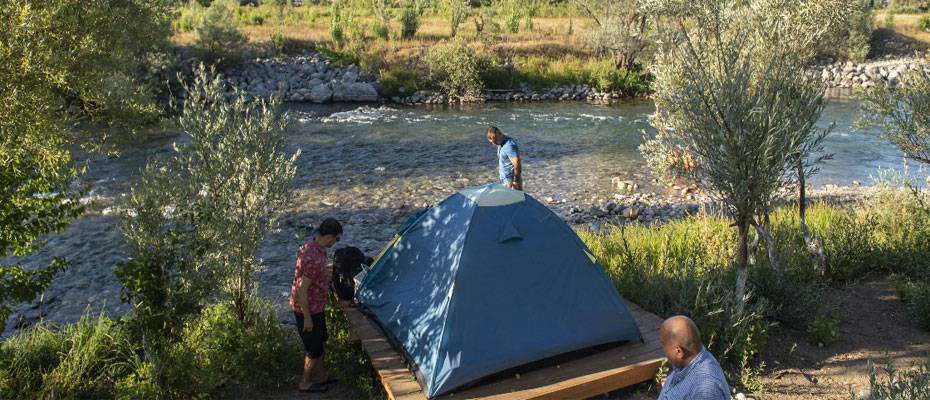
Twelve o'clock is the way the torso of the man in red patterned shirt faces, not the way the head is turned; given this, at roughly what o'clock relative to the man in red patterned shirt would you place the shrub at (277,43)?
The shrub is roughly at 9 o'clock from the man in red patterned shirt.

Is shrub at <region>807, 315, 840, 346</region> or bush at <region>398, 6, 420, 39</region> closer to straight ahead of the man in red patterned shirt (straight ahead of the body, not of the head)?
the shrub

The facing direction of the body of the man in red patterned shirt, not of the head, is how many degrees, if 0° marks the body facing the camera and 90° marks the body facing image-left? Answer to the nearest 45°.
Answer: approximately 270°

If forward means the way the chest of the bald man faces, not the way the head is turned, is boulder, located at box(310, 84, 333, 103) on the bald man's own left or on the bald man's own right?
on the bald man's own right

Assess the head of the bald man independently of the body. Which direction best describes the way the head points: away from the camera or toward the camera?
away from the camera

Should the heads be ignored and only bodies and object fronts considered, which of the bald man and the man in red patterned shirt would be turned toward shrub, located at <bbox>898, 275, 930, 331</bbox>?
the man in red patterned shirt

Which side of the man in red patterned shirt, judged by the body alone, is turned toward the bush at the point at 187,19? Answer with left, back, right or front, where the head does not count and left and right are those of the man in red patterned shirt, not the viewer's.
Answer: left

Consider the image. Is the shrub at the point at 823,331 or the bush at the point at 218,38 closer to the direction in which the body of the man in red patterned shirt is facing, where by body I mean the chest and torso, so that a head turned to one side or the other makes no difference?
the shrub

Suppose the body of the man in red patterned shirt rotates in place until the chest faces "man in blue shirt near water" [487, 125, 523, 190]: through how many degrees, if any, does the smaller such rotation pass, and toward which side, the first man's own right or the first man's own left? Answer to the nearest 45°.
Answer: approximately 45° to the first man's own left

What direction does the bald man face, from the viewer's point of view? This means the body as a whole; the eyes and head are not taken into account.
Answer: to the viewer's left

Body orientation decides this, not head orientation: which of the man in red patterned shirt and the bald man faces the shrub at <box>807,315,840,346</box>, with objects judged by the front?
the man in red patterned shirt

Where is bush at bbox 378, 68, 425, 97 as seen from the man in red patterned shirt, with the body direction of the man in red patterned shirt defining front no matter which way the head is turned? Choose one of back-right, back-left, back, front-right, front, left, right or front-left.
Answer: left

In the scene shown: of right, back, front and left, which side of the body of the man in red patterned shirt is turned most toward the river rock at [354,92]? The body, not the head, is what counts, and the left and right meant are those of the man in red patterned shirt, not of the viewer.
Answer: left

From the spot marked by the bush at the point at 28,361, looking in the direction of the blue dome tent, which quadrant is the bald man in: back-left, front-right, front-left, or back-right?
front-right

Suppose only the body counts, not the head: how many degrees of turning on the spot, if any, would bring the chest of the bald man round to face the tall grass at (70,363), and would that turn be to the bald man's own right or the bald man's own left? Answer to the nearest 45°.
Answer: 0° — they already face it

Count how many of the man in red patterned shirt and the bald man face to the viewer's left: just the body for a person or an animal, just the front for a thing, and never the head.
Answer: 1
